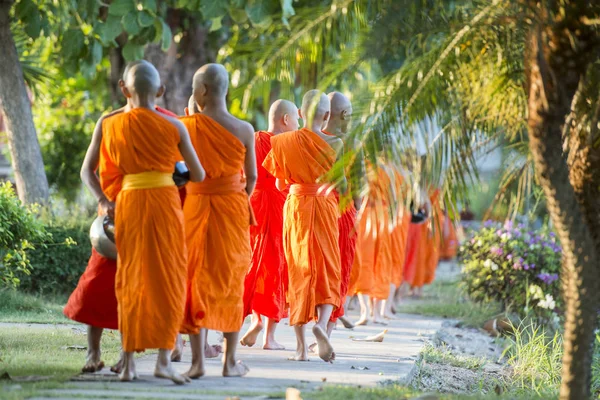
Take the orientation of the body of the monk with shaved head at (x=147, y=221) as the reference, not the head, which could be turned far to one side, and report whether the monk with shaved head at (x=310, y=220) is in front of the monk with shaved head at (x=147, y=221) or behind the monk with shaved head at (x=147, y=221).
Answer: in front

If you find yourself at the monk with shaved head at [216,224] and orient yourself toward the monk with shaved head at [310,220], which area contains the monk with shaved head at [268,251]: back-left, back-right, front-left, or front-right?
front-left

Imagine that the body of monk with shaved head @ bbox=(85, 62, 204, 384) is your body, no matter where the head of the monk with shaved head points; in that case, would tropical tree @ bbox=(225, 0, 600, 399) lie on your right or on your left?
on your right

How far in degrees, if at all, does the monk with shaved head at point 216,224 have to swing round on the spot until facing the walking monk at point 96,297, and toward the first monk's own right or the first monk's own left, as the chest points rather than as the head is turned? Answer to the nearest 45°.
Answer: approximately 90° to the first monk's own left

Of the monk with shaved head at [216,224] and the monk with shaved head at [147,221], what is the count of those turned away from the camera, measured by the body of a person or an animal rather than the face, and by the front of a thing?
2

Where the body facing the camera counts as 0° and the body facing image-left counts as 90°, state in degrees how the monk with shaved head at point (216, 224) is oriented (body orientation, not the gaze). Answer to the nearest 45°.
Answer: approximately 180°

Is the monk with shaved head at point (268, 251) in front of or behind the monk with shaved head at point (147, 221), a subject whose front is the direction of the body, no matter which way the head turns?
in front

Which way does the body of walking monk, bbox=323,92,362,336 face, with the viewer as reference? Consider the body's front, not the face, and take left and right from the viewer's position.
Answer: facing away from the viewer and to the right of the viewer

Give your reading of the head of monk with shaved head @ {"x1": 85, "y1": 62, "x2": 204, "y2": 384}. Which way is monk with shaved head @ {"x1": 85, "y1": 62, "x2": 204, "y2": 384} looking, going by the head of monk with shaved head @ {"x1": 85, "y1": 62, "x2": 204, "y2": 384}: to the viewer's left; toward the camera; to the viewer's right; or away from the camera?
away from the camera

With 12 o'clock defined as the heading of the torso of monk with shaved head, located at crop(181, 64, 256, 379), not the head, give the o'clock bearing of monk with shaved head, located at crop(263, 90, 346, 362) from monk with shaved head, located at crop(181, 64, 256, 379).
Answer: monk with shaved head, located at crop(263, 90, 346, 362) is roughly at 1 o'clock from monk with shaved head, located at crop(181, 64, 256, 379).

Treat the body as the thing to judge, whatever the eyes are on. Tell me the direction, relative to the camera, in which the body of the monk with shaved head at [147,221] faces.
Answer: away from the camera

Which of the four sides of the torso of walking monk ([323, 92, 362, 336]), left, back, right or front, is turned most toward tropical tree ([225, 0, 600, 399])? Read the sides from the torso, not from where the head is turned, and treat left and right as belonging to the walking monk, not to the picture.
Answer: right

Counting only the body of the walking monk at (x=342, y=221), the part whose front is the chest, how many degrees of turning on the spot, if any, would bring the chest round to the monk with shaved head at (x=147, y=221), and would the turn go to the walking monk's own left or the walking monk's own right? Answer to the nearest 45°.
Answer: approximately 180°
